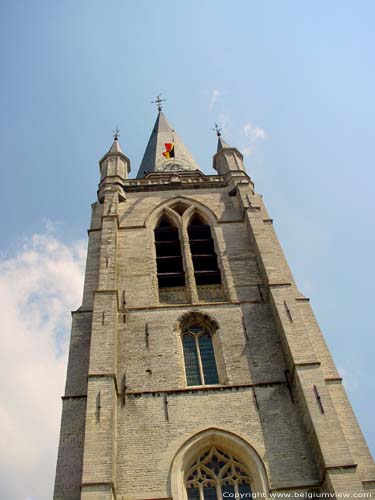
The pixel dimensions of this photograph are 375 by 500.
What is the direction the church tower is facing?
toward the camera
